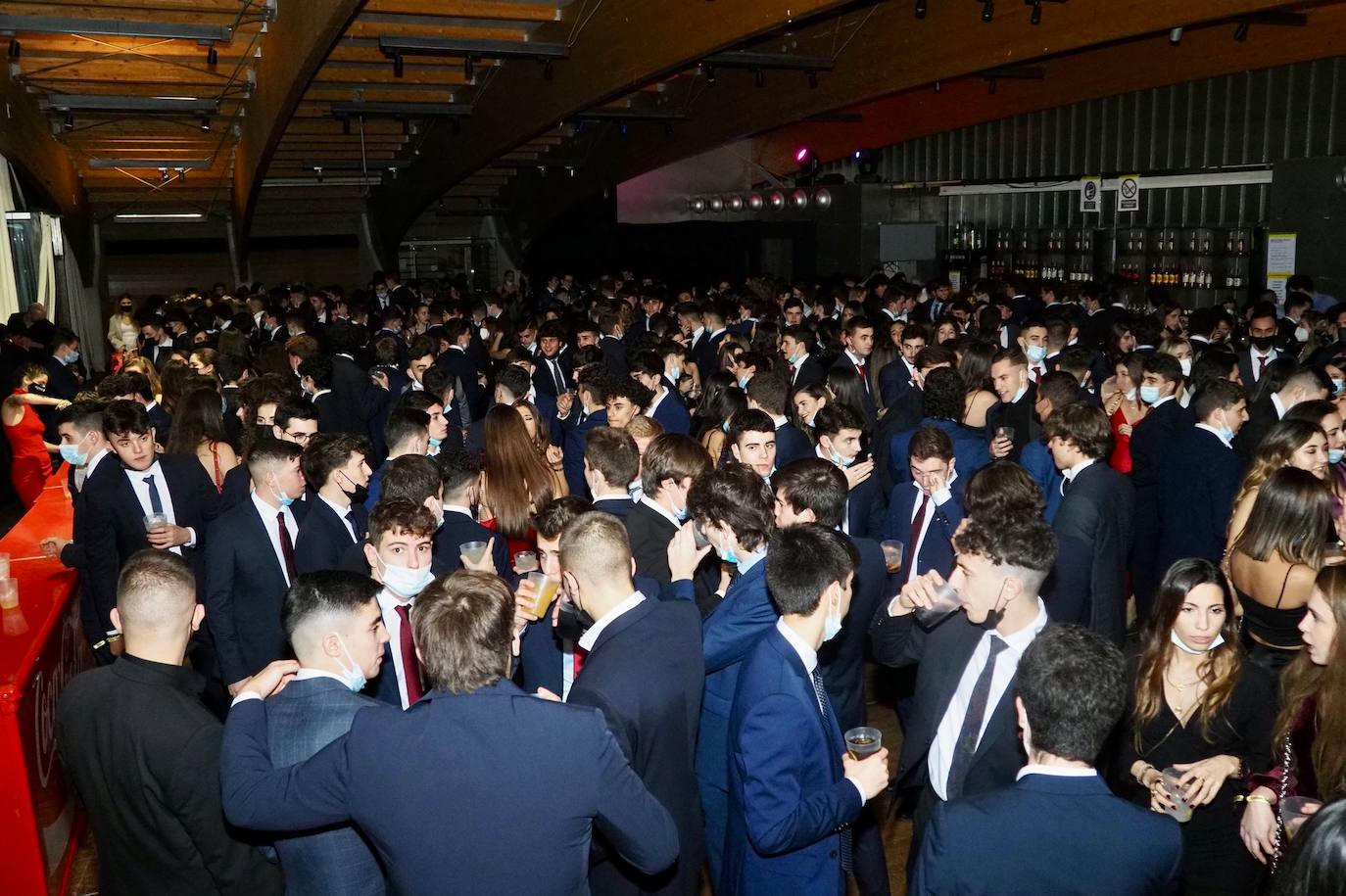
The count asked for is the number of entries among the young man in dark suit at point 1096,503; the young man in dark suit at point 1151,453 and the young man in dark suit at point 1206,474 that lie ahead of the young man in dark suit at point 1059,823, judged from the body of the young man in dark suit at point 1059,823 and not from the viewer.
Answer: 3

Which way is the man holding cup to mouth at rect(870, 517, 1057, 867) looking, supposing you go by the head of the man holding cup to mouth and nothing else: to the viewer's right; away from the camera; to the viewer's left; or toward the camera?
to the viewer's left

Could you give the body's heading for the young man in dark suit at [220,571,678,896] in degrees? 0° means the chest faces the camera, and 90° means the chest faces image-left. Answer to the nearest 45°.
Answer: approximately 180°

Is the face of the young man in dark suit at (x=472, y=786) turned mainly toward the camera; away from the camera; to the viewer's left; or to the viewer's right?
away from the camera

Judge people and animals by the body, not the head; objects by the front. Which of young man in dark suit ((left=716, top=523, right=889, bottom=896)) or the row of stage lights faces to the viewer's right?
the young man in dark suit

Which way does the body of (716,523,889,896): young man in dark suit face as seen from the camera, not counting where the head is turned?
to the viewer's right

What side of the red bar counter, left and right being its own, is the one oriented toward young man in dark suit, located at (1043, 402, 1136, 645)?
front

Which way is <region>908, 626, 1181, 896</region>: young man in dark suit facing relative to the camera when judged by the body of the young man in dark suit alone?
away from the camera

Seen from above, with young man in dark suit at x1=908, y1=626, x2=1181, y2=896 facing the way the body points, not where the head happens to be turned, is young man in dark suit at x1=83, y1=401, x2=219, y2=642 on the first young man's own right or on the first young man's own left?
on the first young man's own left

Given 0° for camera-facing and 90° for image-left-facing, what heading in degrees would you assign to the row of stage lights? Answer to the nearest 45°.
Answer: approximately 0°

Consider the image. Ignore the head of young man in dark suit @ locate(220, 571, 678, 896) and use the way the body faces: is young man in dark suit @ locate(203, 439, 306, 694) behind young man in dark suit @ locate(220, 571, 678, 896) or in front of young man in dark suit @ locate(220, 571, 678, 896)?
in front

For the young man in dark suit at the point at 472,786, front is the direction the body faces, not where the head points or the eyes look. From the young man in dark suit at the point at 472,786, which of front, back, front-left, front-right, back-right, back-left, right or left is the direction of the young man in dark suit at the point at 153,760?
front-left

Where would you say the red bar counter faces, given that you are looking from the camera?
facing to the right of the viewer
